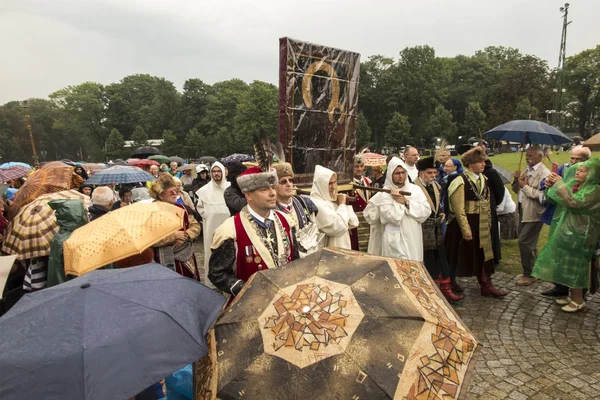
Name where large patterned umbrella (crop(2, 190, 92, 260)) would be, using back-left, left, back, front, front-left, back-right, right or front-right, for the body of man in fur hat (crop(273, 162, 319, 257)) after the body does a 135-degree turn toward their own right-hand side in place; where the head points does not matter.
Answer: front

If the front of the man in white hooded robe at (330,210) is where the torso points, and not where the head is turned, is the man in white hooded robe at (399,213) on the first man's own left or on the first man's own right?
on the first man's own left

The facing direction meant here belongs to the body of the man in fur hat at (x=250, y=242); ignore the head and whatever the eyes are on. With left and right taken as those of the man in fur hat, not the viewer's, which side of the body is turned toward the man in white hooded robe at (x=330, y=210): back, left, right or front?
left

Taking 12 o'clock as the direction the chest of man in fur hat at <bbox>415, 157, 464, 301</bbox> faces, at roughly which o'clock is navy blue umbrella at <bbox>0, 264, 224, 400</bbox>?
The navy blue umbrella is roughly at 2 o'clock from the man in fur hat.

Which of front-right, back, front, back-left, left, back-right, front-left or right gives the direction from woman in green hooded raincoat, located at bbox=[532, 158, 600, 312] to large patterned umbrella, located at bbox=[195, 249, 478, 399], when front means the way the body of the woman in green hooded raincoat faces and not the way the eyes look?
left

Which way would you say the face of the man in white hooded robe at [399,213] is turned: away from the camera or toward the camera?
toward the camera

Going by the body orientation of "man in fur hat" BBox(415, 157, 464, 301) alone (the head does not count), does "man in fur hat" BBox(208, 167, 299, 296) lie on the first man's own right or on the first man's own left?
on the first man's own right

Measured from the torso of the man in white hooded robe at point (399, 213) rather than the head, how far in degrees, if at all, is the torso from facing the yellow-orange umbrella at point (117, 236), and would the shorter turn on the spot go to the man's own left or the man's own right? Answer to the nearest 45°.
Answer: approximately 45° to the man's own right

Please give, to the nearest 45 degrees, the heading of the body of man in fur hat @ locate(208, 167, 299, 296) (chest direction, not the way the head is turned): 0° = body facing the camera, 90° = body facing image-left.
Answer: approximately 315°

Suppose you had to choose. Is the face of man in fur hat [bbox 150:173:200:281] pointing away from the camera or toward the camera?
toward the camera

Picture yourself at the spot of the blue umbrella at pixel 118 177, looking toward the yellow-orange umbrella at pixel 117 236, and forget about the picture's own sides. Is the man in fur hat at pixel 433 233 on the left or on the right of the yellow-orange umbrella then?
left
